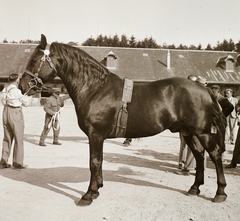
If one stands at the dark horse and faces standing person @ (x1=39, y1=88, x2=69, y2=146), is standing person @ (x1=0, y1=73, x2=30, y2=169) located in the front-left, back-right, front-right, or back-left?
front-left

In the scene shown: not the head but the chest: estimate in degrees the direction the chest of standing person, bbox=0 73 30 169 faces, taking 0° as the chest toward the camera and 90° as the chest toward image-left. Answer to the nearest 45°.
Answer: approximately 225°

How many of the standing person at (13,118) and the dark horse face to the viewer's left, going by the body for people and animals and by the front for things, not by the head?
1

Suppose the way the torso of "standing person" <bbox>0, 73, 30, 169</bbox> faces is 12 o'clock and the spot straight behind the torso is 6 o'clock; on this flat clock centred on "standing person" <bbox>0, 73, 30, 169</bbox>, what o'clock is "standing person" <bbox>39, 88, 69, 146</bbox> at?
"standing person" <bbox>39, 88, 69, 146</bbox> is roughly at 11 o'clock from "standing person" <bbox>0, 73, 30, 169</bbox>.

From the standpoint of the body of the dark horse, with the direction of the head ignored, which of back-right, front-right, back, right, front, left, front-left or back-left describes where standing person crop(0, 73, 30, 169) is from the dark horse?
front-right

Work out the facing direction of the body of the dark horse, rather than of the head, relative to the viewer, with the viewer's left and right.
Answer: facing to the left of the viewer

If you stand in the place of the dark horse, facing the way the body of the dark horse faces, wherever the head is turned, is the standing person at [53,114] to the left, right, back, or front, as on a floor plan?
right

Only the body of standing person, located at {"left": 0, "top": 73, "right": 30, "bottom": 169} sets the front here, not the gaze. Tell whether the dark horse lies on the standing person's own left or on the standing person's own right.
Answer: on the standing person's own right
